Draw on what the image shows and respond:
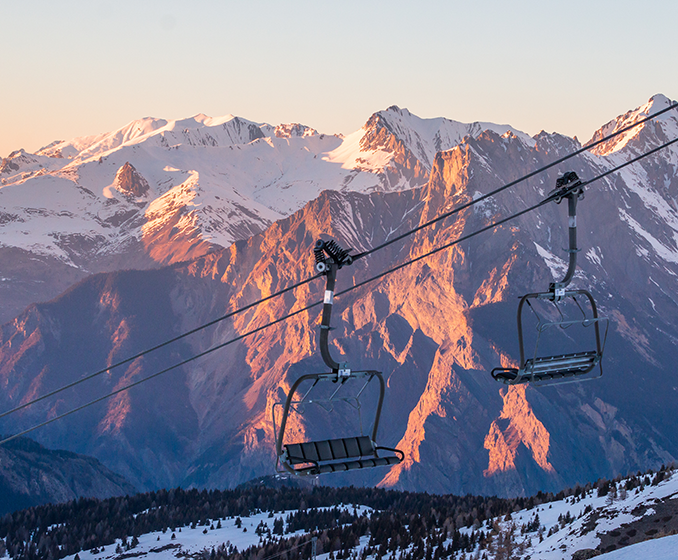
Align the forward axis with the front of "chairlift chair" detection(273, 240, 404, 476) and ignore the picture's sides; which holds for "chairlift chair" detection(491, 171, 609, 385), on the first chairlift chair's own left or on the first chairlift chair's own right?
on the first chairlift chair's own left
